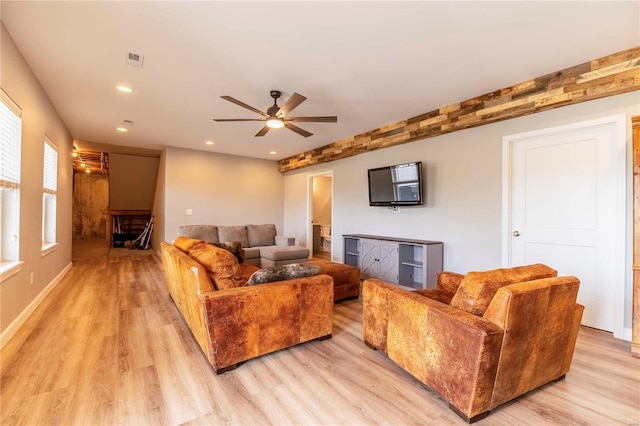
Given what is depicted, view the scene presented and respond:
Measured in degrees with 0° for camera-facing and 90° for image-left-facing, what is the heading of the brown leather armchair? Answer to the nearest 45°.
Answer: approximately 135°

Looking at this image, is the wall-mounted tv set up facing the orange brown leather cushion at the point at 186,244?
yes

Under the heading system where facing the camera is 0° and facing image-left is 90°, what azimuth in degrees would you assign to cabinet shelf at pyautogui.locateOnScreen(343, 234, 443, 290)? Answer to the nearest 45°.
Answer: approximately 45°

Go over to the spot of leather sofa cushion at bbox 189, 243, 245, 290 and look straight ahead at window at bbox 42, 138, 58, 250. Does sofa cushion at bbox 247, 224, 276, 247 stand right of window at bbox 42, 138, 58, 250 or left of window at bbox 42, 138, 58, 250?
right

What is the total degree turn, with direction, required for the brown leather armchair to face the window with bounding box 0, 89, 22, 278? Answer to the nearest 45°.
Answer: approximately 45° to its left

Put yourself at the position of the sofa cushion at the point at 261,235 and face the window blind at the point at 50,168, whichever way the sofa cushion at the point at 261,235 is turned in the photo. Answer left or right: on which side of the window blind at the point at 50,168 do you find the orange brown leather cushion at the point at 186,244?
left

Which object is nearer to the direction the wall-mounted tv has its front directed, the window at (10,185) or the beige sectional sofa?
the window

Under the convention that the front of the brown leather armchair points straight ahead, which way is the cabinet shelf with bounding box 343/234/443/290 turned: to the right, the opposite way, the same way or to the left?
to the left

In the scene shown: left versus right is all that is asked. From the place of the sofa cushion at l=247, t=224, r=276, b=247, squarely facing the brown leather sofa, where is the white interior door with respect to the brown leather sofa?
left
